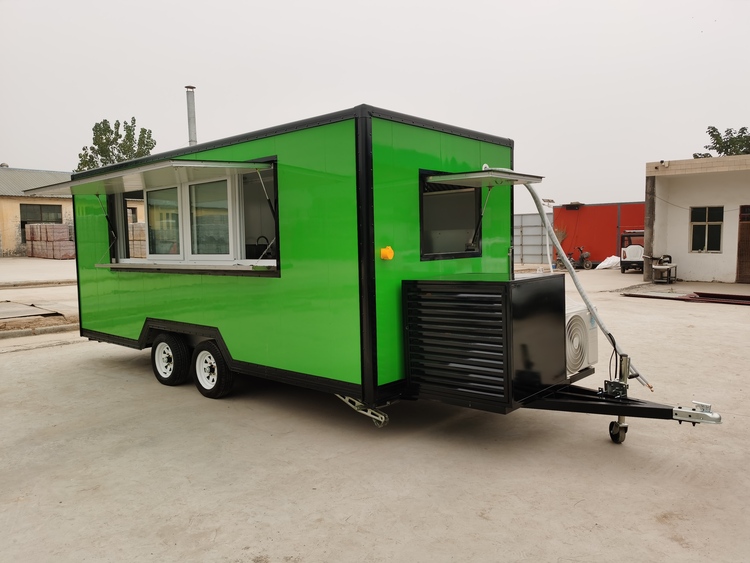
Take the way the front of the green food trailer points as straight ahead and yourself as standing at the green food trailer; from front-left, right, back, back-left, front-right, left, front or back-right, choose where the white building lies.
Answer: left

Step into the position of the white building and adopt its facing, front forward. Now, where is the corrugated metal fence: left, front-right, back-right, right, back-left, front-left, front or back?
back-right

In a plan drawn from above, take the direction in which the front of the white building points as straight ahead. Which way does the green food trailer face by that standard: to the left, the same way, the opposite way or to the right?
to the left

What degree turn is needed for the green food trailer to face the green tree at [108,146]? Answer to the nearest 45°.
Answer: approximately 180°

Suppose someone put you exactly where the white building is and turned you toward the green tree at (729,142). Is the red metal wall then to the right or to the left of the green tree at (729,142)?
left

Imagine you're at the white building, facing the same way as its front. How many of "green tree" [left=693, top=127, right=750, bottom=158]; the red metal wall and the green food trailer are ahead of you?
1

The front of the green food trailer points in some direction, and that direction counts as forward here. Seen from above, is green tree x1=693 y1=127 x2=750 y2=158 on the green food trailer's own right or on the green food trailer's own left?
on the green food trailer's own left

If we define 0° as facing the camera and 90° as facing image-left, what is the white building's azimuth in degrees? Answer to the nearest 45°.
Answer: approximately 0°

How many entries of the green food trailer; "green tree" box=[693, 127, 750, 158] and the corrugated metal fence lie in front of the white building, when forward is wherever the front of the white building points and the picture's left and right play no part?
1

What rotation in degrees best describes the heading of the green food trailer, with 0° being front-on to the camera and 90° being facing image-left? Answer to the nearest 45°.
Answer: approximately 315°

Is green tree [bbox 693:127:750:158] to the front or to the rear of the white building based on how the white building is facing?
to the rear
